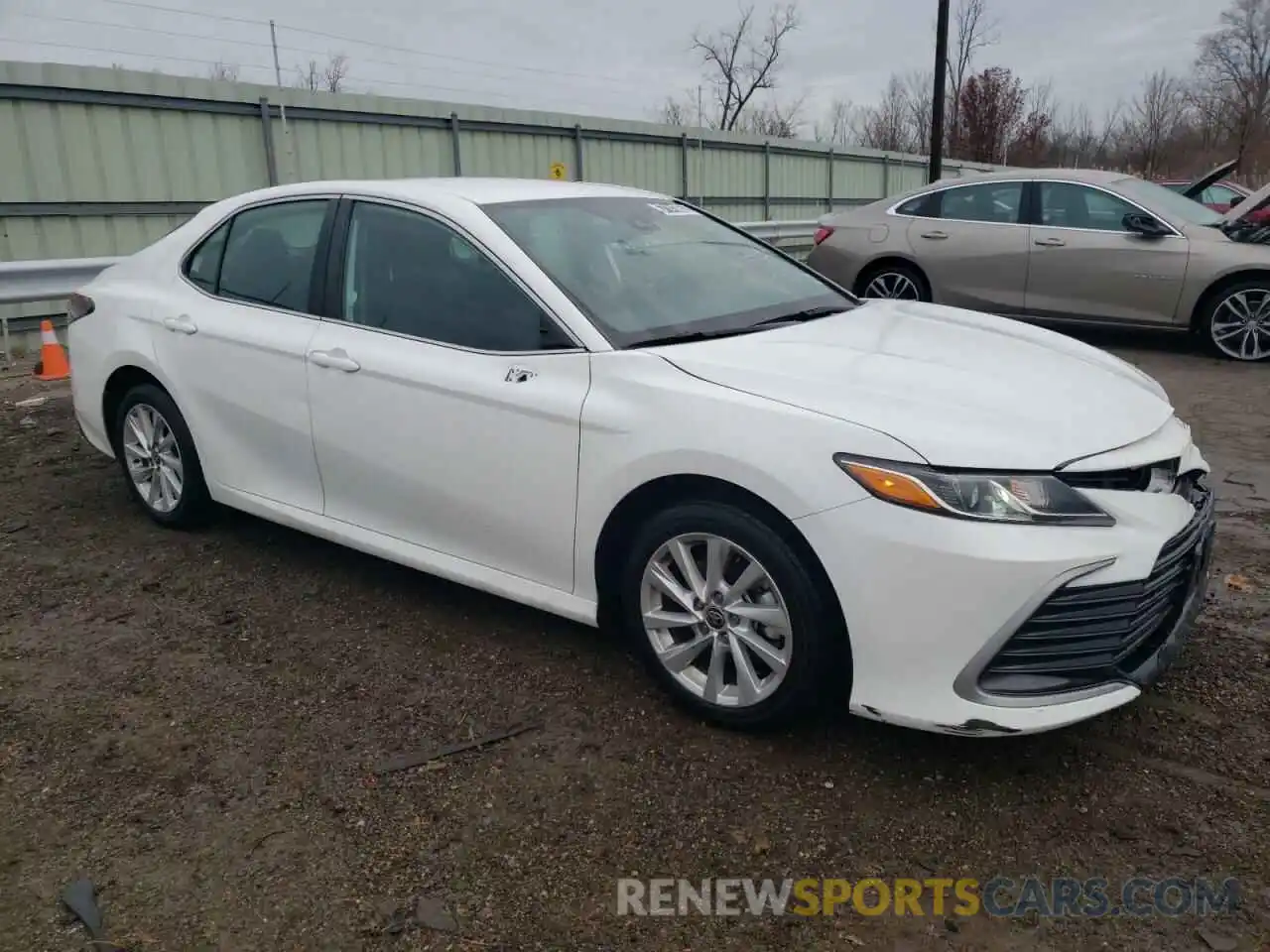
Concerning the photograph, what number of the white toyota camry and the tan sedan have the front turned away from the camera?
0

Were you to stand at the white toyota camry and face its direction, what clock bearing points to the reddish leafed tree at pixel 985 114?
The reddish leafed tree is roughly at 8 o'clock from the white toyota camry.

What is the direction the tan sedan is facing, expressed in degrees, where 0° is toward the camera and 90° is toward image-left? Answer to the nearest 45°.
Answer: approximately 270°

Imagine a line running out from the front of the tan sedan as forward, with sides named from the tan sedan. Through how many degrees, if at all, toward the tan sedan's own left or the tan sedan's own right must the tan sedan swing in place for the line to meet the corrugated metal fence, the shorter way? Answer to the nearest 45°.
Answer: approximately 180°

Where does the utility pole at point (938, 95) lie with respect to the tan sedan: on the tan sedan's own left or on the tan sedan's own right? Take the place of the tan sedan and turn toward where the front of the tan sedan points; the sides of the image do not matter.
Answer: on the tan sedan's own left

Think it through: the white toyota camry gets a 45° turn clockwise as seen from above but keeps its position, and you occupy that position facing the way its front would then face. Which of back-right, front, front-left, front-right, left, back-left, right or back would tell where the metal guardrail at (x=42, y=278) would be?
back-right

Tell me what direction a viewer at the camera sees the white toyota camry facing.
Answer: facing the viewer and to the right of the viewer

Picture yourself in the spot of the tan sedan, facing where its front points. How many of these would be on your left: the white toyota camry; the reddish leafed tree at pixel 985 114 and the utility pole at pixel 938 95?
2

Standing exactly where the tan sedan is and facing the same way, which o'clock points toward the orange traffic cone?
The orange traffic cone is roughly at 5 o'clock from the tan sedan.

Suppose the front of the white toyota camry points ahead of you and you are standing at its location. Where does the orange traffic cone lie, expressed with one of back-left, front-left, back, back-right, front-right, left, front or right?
back

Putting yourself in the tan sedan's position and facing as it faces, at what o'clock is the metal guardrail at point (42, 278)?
The metal guardrail is roughly at 5 o'clock from the tan sedan.

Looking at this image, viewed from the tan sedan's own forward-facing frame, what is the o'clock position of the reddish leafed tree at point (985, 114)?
The reddish leafed tree is roughly at 9 o'clock from the tan sedan.

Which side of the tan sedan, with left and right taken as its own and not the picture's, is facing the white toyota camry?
right
